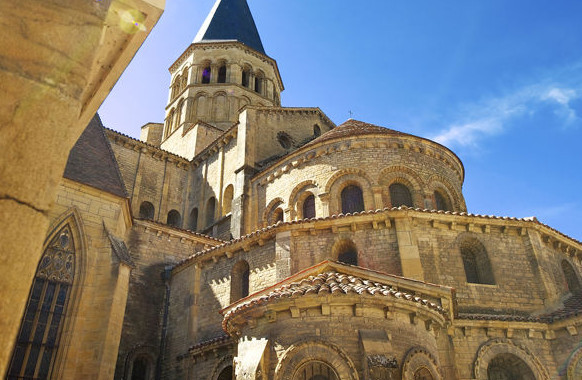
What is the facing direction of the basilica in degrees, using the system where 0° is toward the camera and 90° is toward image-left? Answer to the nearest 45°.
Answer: approximately 135°
